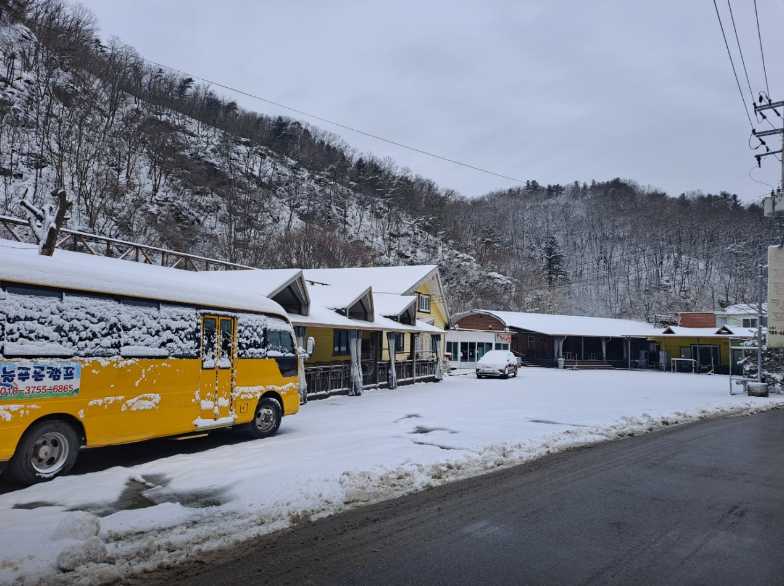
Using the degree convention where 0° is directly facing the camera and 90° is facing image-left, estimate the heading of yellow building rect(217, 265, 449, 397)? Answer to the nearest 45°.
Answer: approximately 315°

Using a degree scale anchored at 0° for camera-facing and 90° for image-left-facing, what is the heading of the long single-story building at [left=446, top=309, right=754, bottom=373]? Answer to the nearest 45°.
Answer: approximately 0°

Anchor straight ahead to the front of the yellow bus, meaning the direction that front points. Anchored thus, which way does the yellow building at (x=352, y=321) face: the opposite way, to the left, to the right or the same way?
to the right

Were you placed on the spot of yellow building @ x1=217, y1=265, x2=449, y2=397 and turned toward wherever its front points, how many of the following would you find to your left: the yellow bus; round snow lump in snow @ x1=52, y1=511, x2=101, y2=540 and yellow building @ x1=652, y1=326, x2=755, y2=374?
1

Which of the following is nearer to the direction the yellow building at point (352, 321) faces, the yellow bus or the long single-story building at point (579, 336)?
the yellow bus

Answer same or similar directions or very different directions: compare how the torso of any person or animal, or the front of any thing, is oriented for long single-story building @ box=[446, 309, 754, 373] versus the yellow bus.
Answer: very different directions

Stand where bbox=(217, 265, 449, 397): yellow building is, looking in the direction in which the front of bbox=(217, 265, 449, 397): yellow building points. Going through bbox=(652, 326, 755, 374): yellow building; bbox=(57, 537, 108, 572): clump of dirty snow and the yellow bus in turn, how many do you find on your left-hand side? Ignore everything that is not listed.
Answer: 1

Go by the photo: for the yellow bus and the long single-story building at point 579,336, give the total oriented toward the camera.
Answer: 1

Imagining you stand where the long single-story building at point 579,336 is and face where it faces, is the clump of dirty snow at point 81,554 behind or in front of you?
in front

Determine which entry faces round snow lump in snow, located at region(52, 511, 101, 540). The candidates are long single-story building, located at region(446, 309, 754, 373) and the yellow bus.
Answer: the long single-story building

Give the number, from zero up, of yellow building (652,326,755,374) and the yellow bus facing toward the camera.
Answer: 1

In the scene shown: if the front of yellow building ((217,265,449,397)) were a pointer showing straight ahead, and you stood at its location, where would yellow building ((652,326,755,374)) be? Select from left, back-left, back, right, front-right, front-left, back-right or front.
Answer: left

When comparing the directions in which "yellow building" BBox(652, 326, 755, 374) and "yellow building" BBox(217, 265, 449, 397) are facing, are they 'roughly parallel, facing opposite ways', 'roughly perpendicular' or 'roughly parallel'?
roughly perpendicular
